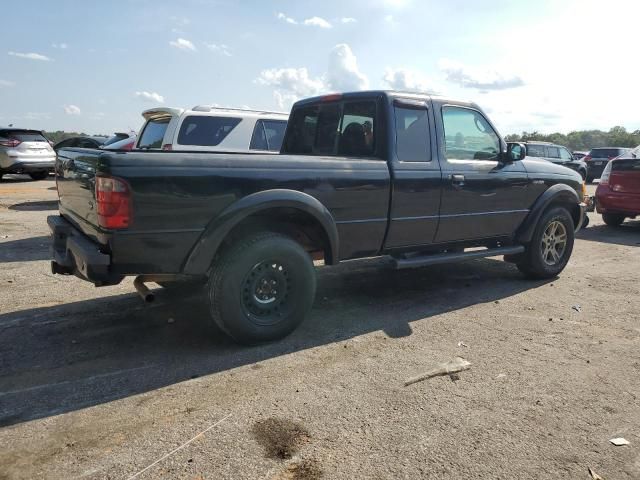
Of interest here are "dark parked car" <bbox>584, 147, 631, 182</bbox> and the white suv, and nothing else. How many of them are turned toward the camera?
0

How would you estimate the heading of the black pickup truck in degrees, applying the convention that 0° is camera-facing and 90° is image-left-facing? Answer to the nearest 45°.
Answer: approximately 225°

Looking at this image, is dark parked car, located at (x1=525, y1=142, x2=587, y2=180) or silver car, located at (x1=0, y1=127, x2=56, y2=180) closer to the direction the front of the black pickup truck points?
the dark parked car

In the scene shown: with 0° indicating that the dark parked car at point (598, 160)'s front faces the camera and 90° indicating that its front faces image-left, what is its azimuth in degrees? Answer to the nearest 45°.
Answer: approximately 225°

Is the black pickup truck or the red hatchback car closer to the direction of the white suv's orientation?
the red hatchback car

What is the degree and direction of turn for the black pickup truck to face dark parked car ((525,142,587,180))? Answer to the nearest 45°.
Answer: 0° — it already faces it

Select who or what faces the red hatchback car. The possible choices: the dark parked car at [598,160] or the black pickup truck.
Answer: the black pickup truck

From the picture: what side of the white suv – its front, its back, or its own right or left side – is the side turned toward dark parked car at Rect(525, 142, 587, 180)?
front

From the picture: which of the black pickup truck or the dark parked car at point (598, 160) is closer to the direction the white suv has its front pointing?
the dark parked car

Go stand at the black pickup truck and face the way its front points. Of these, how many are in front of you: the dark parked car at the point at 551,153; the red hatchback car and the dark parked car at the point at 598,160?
3

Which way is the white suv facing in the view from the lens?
facing away from the viewer and to the right of the viewer

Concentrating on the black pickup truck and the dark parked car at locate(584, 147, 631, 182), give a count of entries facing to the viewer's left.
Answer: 0
